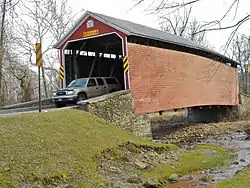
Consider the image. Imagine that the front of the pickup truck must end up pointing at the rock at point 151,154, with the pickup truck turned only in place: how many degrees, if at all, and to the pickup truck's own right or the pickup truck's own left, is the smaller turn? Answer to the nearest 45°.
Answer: approximately 90° to the pickup truck's own left

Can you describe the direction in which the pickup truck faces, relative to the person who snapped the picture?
facing the viewer and to the left of the viewer

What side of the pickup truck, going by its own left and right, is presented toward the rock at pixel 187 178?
left

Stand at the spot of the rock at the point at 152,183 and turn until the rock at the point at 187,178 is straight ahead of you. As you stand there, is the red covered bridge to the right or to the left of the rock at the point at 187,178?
left

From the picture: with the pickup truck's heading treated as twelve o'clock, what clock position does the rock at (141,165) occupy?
The rock is roughly at 10 o'clock from the pickup truck.

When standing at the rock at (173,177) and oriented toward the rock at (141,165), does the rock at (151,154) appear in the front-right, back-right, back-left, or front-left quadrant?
front-right

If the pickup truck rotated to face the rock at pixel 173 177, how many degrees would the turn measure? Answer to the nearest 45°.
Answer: approximately 45° to its left

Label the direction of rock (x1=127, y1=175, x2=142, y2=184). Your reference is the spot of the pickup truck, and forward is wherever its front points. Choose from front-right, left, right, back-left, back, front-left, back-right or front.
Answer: front-left
